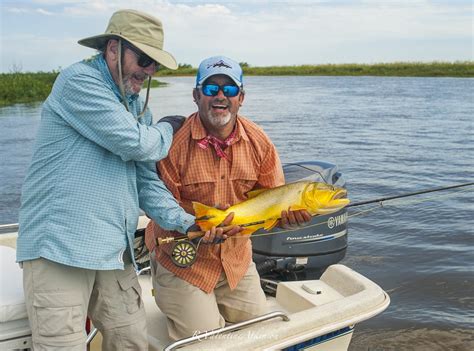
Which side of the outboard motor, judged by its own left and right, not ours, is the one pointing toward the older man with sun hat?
front

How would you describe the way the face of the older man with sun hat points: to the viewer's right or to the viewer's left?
to the viewer's right
